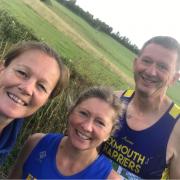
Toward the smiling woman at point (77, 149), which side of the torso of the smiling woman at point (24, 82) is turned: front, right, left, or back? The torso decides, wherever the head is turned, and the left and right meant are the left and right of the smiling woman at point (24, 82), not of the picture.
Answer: left

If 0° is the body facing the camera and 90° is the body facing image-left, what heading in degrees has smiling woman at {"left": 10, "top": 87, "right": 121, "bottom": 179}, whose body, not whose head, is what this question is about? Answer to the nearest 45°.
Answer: approximately 0°

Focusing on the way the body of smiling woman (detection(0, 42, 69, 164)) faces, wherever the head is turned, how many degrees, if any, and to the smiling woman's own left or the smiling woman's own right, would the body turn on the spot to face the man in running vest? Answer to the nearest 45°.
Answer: approximately 135° to the smiling woman's own left

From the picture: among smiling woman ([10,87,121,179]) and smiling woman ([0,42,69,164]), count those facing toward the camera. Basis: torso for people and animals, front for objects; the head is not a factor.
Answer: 2

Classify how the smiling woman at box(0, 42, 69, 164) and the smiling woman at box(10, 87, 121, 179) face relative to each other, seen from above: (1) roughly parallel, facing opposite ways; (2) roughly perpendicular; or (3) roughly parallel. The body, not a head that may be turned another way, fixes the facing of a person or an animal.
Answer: roughly parallel

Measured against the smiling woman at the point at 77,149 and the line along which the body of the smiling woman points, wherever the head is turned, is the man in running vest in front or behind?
behind
